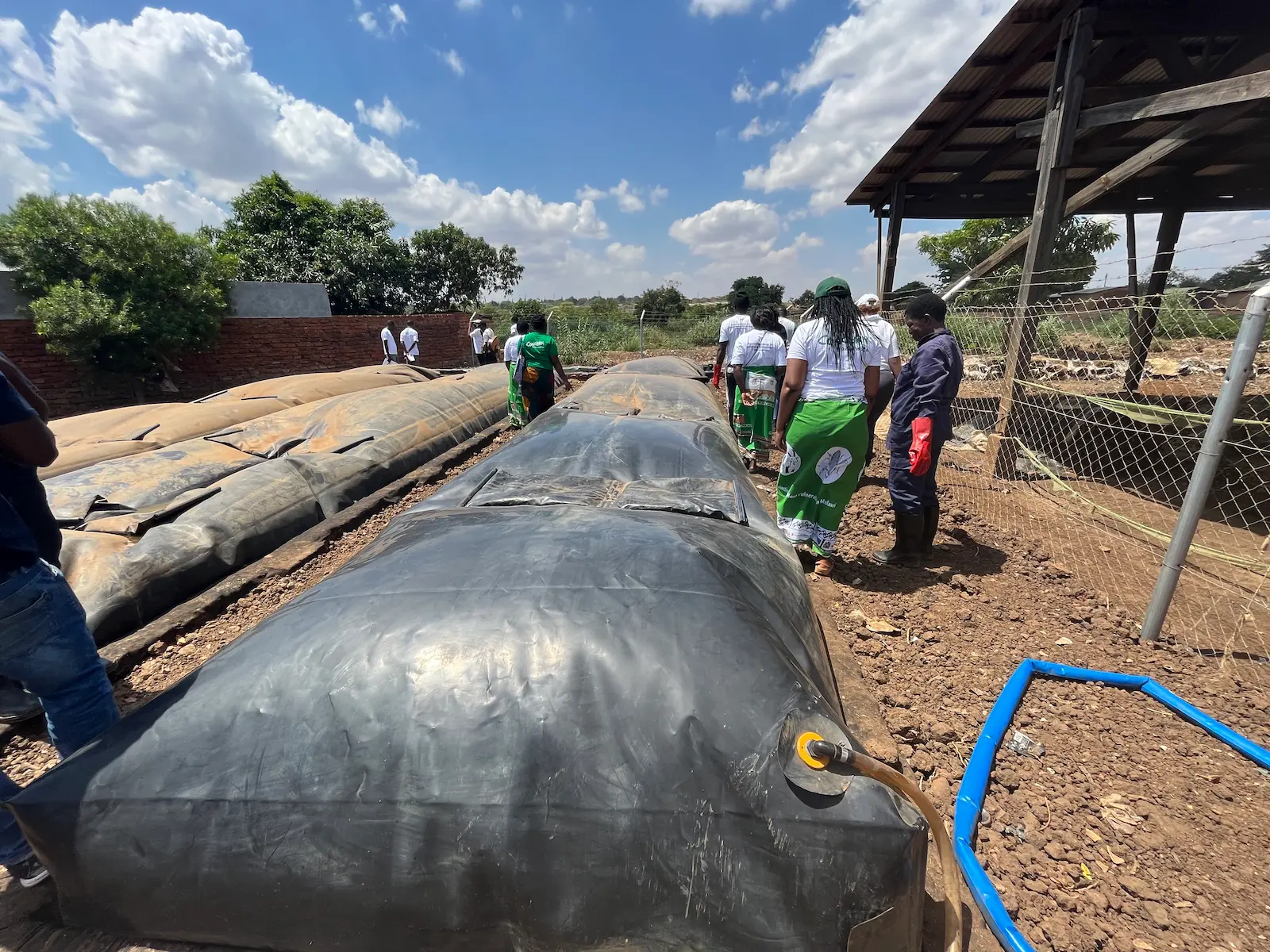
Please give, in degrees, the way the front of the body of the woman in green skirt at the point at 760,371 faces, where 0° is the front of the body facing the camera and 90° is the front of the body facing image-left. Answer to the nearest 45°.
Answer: approximately 180°

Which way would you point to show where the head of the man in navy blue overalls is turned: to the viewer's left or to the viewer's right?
to the viewer's left

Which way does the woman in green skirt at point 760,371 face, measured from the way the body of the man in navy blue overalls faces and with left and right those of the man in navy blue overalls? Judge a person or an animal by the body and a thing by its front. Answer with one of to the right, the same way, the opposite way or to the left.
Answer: to the right

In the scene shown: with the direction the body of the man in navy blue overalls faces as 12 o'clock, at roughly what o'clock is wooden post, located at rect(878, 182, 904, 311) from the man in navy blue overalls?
The wooden post is roughly at 3 o'clock from the man in navy blue overalls.

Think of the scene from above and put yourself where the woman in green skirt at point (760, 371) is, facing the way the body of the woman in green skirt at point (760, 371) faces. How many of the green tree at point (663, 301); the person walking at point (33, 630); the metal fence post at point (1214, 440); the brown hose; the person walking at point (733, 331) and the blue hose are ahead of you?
2

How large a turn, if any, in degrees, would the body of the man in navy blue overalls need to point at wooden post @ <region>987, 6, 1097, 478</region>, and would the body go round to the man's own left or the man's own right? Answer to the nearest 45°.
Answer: approximately 90° to the man's own right

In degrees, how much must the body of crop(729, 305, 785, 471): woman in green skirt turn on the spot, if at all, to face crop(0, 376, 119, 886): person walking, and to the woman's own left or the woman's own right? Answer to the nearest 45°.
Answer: approximately 135° to the woman's own left

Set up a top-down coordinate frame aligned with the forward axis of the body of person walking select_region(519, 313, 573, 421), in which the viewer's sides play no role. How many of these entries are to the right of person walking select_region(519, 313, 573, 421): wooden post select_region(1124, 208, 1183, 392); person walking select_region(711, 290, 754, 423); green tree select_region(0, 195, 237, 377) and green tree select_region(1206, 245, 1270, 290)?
3

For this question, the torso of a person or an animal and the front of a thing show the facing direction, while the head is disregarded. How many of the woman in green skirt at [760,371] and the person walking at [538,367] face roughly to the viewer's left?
0

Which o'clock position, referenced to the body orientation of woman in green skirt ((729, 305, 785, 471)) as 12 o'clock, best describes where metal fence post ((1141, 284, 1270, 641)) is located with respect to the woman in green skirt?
The metal fence post is roughly at 5 o'clock from the woman in green skirt.

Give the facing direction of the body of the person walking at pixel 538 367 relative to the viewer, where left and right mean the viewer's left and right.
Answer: facing away from the viewer

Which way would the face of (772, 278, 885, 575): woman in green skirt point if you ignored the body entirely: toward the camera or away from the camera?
away from the camera

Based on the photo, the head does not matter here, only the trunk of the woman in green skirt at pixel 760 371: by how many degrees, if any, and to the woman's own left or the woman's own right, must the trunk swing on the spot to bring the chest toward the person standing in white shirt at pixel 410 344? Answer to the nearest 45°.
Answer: approximately 45° to the woman's own left

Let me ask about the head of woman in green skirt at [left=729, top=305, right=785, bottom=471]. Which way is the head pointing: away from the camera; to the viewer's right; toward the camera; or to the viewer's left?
away from the camera

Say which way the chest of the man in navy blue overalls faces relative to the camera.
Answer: to the viewer's left
